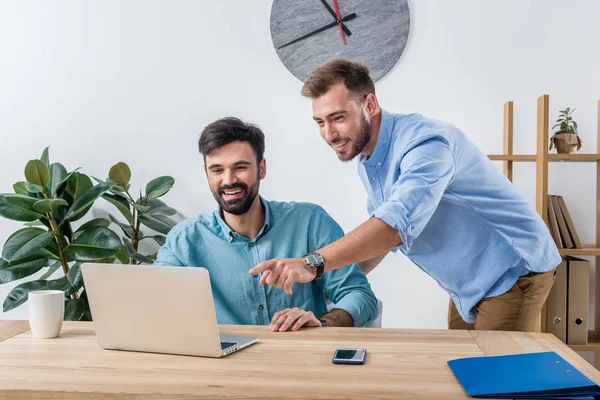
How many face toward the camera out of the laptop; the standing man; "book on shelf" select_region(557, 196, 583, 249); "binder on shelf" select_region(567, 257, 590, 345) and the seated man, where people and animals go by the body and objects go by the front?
3

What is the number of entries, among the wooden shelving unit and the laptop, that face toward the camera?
1

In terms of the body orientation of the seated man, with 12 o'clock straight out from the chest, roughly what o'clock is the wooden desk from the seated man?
The wooden desk is roughly at 12 o'clock from the seated man.

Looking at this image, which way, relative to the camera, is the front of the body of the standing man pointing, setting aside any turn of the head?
to the viewer's left

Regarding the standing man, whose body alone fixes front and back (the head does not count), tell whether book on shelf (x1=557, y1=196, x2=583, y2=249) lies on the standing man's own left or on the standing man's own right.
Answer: on the standing man's own right

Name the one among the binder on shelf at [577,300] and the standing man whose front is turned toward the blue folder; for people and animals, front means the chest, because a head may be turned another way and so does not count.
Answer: the binder on shelf

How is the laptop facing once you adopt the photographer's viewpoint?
facing away from the viewer and to the right of the viewer

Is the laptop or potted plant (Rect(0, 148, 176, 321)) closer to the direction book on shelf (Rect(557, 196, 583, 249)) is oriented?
the laptop

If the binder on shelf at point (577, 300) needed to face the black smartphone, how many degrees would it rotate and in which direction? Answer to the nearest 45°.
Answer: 0° — it already faces it

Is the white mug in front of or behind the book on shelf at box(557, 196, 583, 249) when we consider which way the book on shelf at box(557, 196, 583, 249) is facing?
in front
